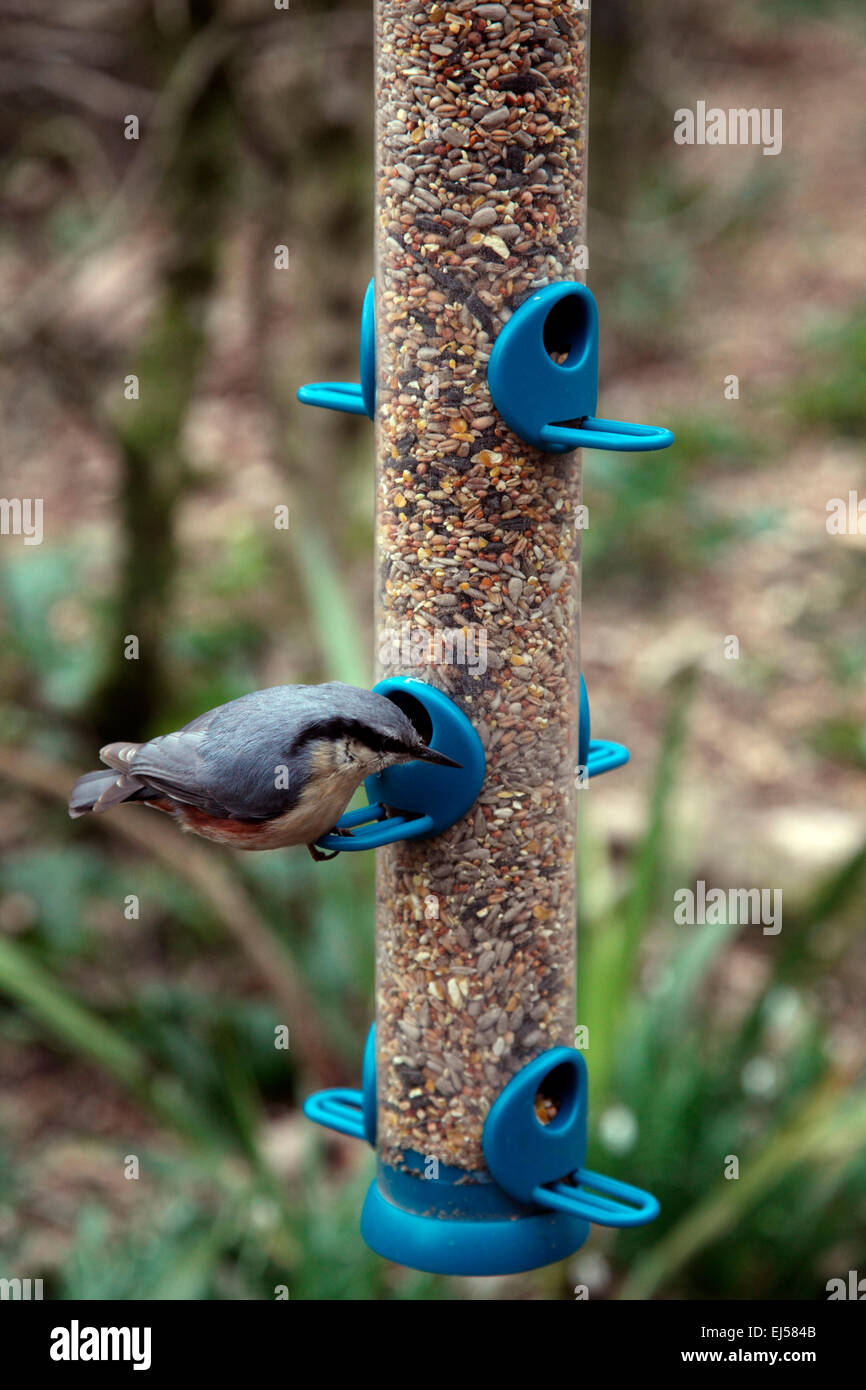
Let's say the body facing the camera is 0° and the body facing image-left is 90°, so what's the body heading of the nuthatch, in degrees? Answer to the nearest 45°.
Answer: approximately 270°
